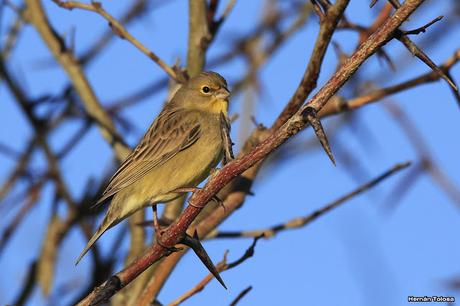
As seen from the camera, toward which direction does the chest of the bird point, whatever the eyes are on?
to the viewer's right

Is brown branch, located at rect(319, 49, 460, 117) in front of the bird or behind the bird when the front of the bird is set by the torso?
in front
